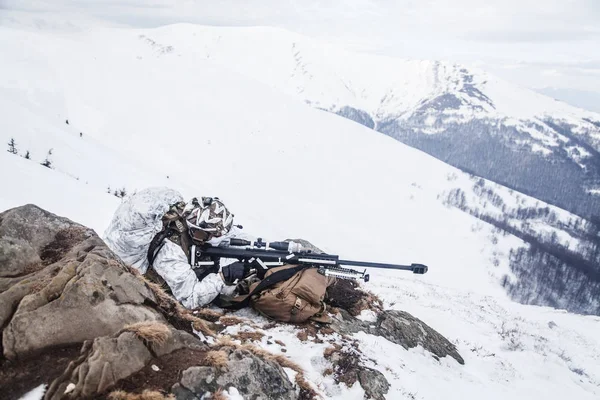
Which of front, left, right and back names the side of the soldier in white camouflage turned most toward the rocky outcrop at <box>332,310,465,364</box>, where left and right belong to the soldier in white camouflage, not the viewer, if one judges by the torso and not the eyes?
front

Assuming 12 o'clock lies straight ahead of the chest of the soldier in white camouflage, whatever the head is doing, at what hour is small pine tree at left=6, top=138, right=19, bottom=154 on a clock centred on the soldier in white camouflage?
The small pine tree is roughly at 8 o'clock from the soldier in white camouflage.

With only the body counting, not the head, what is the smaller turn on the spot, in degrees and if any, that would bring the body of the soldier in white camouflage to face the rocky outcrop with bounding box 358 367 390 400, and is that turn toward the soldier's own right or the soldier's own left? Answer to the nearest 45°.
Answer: approximately 45° to the soldier's own right

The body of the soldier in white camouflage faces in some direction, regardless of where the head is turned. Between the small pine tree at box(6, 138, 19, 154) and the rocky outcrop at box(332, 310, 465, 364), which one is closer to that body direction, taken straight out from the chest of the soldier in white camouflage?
the rocky outcrop

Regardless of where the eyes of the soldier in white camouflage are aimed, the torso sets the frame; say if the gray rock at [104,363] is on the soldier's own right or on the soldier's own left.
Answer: on the soldier's own right

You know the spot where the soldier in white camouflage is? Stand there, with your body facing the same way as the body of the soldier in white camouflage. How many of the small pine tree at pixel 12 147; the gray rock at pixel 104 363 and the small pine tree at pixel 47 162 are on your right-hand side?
1

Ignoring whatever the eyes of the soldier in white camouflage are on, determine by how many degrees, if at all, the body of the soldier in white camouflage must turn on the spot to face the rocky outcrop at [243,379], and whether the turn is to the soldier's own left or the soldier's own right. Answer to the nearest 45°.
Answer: approximately 90° to the soldier's own right

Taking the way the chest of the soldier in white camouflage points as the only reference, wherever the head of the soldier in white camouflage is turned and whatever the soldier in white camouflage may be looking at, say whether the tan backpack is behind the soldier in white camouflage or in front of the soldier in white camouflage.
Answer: in front

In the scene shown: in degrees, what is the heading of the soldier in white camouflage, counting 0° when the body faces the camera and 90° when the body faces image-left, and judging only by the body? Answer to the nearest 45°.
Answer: approximately 270°
